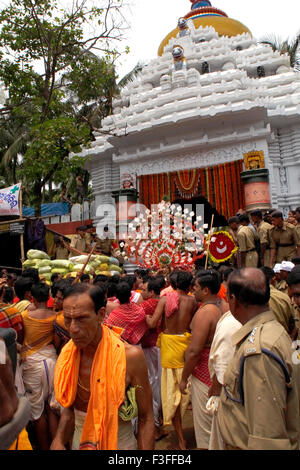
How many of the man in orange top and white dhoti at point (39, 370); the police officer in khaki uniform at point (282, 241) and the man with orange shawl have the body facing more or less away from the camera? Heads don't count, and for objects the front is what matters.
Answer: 1

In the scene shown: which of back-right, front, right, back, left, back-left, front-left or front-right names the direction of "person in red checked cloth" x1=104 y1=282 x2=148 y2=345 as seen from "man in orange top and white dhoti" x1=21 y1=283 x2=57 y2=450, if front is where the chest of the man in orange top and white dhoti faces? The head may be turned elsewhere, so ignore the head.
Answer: right

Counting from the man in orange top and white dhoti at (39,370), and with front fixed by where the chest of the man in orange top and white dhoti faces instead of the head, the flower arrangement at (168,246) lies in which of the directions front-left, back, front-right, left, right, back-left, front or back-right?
front-right

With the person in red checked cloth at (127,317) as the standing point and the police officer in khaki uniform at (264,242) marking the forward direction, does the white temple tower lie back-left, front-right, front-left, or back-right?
front-left

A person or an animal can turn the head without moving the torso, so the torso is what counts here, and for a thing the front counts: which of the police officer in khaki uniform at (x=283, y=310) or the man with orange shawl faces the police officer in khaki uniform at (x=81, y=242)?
the police officer in khaki uniform at (x=283, y=310)

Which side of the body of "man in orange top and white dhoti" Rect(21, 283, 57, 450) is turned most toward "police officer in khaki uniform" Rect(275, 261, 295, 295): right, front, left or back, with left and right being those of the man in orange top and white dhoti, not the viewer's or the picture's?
right

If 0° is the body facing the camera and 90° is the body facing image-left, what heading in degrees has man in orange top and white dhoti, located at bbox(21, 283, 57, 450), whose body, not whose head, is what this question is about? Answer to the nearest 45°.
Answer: approximately 180°

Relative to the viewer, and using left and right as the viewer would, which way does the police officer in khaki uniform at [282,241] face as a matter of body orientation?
facing the viewer and to the left of the viewer

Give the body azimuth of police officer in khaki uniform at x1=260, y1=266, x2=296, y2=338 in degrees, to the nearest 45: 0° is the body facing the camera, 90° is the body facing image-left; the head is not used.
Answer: approximately 135°

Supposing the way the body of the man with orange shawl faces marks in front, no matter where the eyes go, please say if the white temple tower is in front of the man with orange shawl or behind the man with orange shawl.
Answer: behind

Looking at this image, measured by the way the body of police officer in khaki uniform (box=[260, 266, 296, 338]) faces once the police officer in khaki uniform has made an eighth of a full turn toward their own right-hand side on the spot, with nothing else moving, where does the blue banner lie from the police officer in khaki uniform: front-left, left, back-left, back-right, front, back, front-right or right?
front-left

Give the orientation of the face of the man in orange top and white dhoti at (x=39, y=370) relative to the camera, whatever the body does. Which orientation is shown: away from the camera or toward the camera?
away from the camera
